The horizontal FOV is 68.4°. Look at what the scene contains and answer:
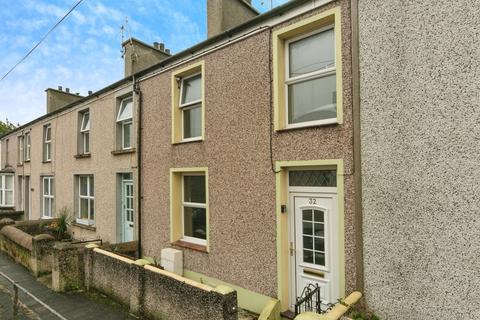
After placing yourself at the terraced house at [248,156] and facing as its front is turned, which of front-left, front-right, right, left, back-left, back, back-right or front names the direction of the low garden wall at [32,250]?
right

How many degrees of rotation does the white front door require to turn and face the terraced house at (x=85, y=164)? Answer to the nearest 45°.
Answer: approximately 90° to its right

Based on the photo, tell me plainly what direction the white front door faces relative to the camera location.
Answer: facing the viewer and to the left of the viewer

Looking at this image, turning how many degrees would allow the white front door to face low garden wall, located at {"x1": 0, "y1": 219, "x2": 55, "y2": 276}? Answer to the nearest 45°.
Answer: approximately 45° to its right

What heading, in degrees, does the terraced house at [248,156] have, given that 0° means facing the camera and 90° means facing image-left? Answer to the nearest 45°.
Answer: approximately 45°
